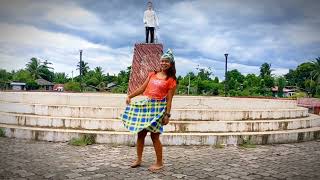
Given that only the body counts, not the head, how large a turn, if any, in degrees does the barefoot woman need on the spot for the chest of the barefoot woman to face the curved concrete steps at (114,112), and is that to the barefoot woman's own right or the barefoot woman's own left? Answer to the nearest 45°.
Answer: approximately 135° to the barefoot woman's own right

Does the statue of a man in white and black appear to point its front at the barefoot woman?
yes

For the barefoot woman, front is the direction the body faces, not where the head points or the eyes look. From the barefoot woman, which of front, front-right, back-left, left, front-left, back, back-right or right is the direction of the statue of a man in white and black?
back-right

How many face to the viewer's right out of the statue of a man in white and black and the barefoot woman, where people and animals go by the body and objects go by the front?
0

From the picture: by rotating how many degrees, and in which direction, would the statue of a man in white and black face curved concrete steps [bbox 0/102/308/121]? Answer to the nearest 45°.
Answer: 0° — it already faces it

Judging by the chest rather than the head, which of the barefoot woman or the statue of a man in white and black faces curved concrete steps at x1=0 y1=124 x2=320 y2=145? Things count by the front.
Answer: the statue of a man in white and black

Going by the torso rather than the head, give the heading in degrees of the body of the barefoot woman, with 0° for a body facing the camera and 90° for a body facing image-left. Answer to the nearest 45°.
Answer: approximately 45°

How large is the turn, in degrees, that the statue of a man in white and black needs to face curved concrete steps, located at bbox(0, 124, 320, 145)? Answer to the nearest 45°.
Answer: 0° — it already faces it

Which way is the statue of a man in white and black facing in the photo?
toward the camera
